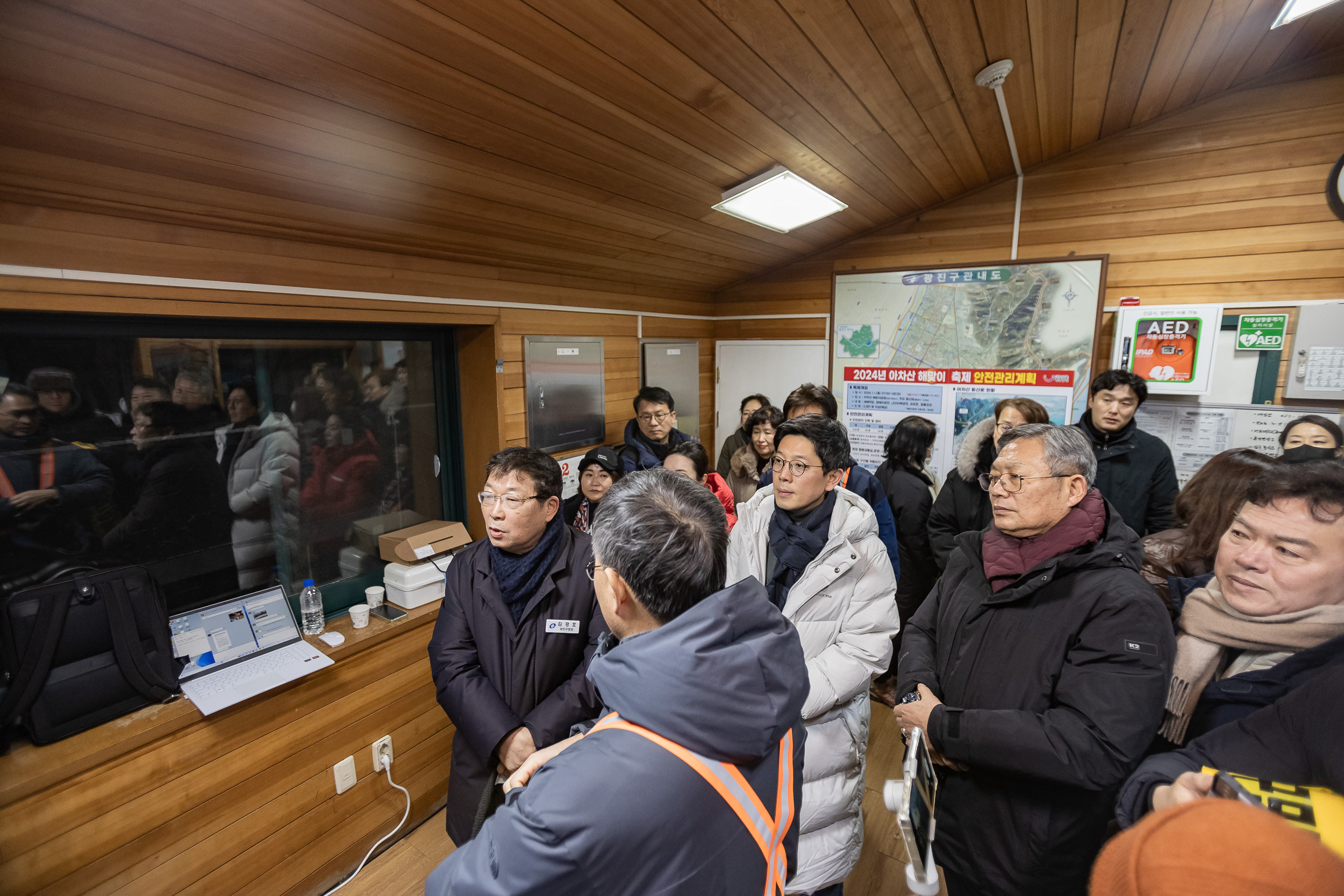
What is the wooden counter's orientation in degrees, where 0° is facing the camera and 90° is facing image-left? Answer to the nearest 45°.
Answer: approximately 315°

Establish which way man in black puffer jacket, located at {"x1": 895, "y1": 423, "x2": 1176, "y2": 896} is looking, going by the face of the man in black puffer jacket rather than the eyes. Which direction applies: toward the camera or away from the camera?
toward the camera

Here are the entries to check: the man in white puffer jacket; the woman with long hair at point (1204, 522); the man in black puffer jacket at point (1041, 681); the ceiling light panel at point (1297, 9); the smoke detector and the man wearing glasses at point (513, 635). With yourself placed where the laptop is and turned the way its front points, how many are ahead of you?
6

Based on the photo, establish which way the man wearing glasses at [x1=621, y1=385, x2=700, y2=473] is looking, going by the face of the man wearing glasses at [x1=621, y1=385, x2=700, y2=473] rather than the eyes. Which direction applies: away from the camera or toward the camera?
toward the camera

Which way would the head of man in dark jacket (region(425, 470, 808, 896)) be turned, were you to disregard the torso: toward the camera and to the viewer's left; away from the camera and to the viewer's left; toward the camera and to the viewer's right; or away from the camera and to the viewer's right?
away from the camera and to the viewer's left

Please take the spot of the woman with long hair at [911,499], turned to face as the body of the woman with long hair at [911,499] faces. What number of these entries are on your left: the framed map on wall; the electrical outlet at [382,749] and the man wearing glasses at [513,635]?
1

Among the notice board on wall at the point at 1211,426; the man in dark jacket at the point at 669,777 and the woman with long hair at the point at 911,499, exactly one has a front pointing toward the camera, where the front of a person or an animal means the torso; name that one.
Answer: the notice board on wall

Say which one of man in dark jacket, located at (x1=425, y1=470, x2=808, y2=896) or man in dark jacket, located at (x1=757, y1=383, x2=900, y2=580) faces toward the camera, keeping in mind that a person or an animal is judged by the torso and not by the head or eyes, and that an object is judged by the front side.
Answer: man in dark jacket, located at (x1=757, y1=383, x2=900, y2=580)

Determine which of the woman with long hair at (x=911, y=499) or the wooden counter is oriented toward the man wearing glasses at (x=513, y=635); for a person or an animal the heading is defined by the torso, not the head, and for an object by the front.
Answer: the wooden counter

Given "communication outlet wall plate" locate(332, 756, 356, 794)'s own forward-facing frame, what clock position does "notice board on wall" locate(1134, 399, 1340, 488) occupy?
The notice board on wall is roughly at 11 o'clock from the communication outlet wall plate.

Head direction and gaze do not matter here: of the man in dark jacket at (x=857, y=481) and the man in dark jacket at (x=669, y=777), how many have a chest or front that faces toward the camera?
1

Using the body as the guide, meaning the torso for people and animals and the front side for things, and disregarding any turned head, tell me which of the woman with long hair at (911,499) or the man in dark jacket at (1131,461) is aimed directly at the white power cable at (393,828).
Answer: the man in dark jacket
